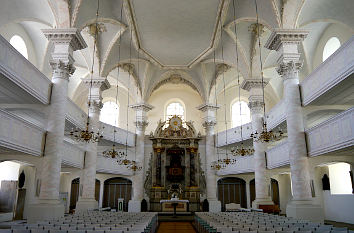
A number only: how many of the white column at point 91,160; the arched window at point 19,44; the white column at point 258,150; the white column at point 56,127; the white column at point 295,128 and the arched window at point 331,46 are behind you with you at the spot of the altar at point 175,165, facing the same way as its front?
0

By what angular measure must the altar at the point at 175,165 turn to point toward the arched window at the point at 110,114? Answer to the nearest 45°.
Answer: approximately 90° to its right

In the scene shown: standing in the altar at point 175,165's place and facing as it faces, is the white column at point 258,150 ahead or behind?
ahead

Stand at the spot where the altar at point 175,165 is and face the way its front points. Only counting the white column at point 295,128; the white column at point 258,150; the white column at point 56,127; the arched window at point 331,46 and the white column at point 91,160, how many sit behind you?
0

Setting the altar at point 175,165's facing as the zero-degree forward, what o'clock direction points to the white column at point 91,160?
The white column is roughly at 1 o'clock from the altar.

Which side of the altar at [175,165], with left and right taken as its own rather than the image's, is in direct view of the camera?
front

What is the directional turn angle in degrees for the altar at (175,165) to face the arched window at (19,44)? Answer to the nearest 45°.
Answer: approximately 45° to its right

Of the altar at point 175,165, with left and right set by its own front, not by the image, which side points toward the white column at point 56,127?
front

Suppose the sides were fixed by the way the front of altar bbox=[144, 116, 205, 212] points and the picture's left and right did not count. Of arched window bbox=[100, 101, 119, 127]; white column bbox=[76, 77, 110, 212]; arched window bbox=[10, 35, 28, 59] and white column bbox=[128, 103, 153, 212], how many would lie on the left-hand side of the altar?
0

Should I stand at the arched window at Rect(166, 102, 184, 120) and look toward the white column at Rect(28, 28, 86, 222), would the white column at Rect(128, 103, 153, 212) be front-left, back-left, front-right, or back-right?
front-right

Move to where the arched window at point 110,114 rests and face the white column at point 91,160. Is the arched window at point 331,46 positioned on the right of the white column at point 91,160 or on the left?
left

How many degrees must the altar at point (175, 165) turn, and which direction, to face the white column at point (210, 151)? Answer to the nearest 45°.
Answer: approximately 90° to its left

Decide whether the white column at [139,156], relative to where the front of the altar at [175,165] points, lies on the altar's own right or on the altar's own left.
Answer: on the altar's own right

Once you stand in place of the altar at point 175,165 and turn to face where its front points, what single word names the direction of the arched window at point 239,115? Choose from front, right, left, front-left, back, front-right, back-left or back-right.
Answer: left
